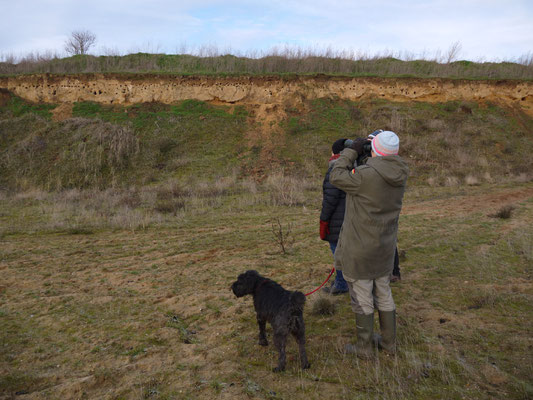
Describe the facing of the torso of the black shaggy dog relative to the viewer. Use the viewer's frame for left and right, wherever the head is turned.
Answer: facing away from the viewer and to the left of the viewer

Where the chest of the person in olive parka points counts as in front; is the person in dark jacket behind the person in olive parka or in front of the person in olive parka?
in front

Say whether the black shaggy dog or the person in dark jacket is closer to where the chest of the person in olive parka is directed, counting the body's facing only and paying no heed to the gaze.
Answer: the person in dark jacket

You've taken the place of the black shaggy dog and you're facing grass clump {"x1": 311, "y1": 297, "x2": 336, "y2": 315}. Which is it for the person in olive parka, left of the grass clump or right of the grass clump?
right

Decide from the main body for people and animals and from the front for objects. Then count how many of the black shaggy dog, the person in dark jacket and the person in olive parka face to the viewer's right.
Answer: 0

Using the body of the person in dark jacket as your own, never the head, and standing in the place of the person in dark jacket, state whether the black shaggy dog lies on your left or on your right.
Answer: on your left

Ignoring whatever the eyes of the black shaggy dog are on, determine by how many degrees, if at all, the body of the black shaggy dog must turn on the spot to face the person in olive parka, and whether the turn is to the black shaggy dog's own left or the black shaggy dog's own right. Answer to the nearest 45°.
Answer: approximately 135° to the black shaggy dog's own right

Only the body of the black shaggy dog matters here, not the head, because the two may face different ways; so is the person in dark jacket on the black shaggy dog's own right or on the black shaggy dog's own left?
on the black shaggy dog's own right

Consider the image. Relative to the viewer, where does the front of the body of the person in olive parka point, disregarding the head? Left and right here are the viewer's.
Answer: facing away from the viewer and to the left of the viewer
